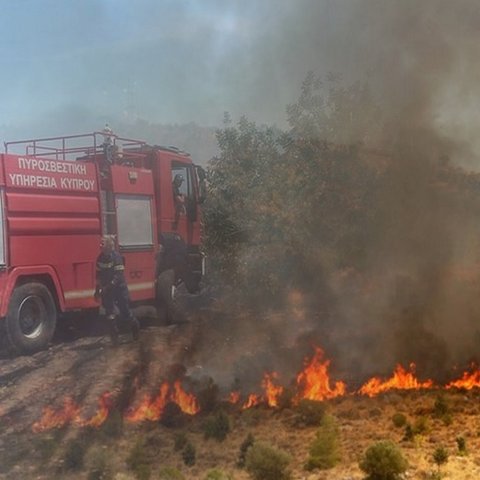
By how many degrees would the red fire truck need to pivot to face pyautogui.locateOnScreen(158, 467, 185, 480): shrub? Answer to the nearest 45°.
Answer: approximately 135° to its right

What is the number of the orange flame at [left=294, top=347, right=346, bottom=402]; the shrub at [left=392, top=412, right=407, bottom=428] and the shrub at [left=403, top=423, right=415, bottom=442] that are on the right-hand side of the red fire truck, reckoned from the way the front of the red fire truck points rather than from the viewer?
3

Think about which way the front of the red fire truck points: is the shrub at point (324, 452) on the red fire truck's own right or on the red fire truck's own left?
on the red fire truck's own right

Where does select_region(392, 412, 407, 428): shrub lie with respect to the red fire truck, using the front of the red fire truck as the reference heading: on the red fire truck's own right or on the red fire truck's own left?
on the red fire truck's own right

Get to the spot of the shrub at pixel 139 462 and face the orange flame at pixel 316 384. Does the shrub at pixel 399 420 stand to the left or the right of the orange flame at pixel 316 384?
right

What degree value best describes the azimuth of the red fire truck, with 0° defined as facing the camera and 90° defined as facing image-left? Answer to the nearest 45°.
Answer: approximately 225°

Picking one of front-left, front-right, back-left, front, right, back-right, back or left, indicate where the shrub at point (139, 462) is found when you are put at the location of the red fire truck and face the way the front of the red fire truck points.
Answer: back-right
